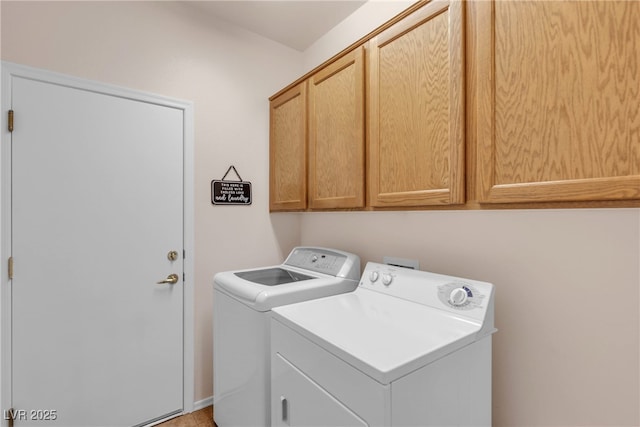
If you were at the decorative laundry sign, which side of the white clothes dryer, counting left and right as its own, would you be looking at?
right

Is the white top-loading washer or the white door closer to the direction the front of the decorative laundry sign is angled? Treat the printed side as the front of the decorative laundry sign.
the white top-loading washer

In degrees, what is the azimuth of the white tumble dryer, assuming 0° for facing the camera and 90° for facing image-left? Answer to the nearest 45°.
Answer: approximately 45°

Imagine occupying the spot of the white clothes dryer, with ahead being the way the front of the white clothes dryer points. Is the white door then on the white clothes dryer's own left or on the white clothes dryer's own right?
on the white clothes dryer's own right

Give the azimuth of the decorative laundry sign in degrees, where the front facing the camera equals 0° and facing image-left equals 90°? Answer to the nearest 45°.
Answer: approximately 0°

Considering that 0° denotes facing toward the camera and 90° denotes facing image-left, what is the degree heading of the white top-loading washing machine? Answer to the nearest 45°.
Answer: approximately 45°

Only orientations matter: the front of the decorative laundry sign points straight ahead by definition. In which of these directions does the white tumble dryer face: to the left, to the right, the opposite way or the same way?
to the right
